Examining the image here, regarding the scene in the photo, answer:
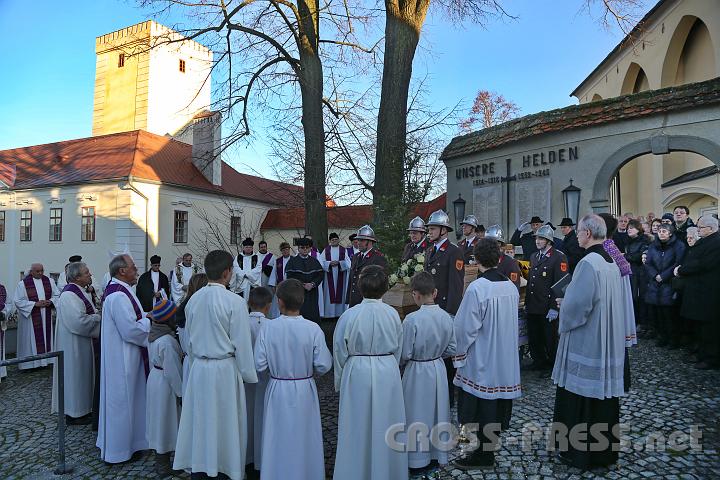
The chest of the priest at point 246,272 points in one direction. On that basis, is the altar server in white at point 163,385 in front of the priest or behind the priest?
in front

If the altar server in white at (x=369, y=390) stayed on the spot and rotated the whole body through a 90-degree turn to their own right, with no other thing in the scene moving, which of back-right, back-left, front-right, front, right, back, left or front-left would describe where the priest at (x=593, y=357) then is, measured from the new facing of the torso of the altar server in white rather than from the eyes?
front

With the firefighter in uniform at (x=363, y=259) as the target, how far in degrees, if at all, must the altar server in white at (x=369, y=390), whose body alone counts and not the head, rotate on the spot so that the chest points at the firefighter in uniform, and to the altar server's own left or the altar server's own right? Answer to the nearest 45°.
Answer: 0° — they already face them

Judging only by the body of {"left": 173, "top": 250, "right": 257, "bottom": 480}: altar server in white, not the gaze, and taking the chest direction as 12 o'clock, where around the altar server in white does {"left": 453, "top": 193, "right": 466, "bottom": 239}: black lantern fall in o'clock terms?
The black lantern is roughly at 12 o'clock from the altar server in white.

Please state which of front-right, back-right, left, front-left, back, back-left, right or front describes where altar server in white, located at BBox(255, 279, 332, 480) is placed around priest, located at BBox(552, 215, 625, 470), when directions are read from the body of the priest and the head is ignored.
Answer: left

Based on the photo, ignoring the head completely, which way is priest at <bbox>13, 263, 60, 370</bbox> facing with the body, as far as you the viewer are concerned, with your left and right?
facing the viewer and to the right of the viewer

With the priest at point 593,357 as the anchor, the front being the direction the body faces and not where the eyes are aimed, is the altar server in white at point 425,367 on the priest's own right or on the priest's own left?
on the priest's own left

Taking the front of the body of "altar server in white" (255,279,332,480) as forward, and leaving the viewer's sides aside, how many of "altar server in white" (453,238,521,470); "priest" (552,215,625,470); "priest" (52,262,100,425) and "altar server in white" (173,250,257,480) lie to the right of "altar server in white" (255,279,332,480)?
2

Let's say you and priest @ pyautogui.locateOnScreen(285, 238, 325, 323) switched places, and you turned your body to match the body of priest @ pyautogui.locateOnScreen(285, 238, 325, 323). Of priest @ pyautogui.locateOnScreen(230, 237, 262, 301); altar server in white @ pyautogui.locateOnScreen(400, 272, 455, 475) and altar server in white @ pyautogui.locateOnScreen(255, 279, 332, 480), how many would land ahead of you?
2

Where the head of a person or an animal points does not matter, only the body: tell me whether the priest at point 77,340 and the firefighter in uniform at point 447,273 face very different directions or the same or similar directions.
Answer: very different directions

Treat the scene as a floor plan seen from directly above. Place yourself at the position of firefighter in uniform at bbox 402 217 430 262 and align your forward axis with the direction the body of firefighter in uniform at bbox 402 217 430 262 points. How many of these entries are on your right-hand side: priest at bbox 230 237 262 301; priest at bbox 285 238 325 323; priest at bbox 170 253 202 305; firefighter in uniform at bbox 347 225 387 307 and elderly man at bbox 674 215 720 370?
4

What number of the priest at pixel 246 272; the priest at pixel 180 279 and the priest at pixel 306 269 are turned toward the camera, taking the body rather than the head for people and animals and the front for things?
3

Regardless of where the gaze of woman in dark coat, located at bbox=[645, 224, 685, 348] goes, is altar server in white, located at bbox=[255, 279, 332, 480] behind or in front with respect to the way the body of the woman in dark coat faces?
in front

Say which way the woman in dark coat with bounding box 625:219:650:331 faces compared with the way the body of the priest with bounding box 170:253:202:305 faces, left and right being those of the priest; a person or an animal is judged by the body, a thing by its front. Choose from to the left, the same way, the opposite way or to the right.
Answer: to the right

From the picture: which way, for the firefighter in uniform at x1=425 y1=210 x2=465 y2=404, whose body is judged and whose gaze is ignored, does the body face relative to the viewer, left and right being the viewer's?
facing the viewer and to the left of the viewer

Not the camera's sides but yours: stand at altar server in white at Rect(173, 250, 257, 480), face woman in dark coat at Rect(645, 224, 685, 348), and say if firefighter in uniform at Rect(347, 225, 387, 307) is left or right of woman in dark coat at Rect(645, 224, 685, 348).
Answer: left

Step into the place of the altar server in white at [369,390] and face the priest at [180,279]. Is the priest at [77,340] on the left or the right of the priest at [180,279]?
left

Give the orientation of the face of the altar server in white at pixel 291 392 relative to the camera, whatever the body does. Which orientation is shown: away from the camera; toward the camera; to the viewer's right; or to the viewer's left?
away from the camera

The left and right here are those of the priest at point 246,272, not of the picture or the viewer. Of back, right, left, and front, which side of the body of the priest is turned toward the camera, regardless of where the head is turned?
front

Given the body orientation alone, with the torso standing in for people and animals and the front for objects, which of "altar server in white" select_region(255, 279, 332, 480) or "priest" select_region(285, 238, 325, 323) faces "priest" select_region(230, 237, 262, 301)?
the altar server in white
